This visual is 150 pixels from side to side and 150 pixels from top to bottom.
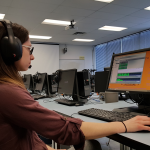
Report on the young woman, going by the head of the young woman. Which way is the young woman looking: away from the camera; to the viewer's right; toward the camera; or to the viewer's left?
to the viewer's right

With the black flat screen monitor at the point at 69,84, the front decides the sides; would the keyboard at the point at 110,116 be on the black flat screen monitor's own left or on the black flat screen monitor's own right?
on the black flat screen monitor's own left

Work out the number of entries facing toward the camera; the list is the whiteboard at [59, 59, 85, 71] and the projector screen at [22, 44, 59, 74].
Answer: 2

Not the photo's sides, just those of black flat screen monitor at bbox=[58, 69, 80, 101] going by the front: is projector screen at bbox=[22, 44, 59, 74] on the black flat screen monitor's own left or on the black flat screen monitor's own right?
on the black flat screen monitor's own right

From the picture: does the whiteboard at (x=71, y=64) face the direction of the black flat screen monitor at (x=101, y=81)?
yes

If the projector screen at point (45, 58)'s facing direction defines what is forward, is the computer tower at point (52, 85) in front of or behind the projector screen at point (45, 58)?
in front

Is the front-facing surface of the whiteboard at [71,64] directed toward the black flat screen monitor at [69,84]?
yes

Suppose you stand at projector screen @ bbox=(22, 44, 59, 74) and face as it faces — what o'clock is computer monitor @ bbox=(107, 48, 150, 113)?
The computer monitor is roughly at 12 o'clock from the projector screen.

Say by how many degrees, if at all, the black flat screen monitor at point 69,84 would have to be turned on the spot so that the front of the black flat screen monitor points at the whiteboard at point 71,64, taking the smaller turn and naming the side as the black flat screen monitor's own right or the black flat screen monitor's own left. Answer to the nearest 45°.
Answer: approximately 135° to the black flat screen monitor's own right

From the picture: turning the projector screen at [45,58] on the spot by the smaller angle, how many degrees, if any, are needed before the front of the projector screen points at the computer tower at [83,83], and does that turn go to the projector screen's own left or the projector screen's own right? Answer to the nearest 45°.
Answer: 0° — it already faces it
